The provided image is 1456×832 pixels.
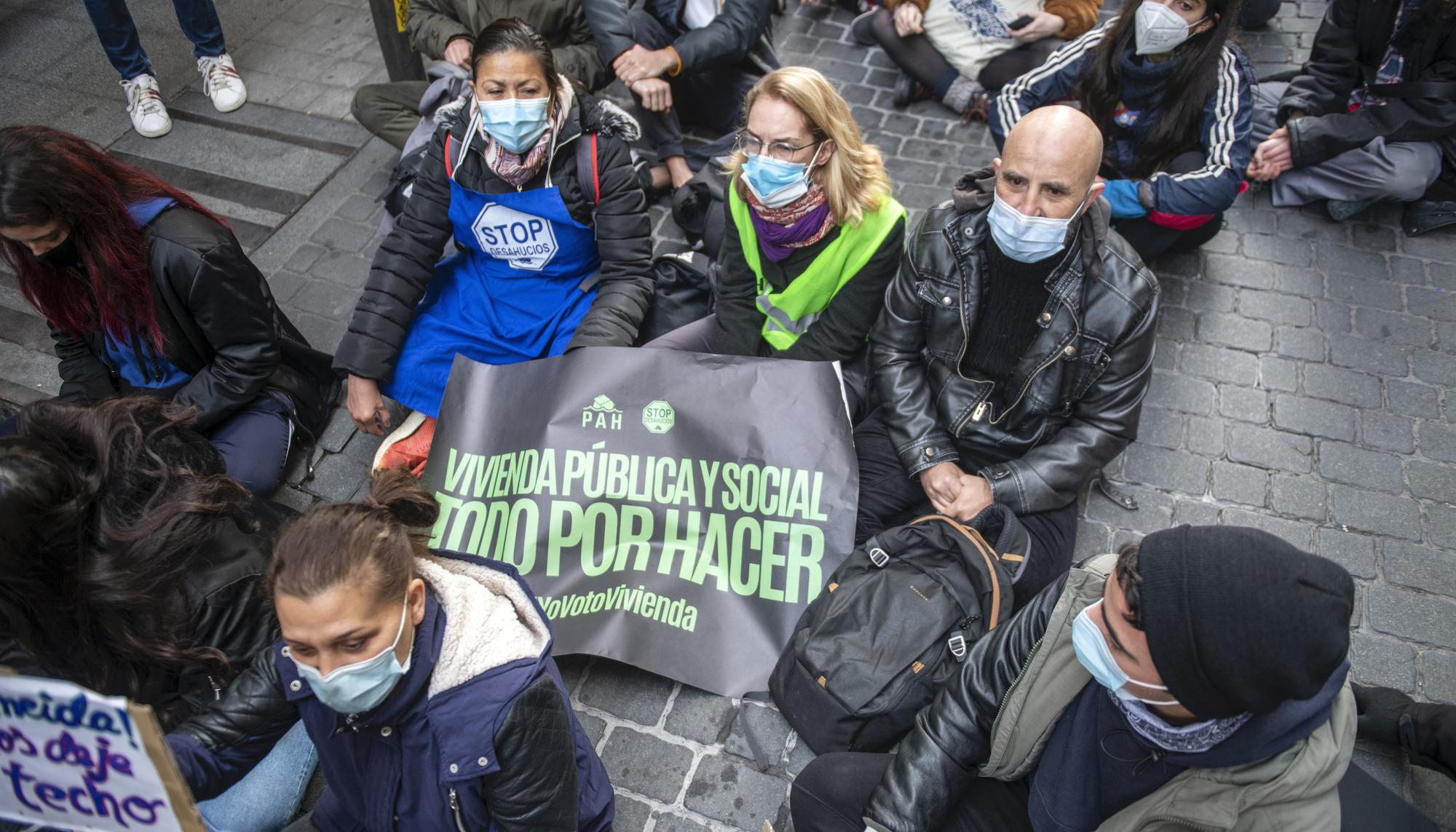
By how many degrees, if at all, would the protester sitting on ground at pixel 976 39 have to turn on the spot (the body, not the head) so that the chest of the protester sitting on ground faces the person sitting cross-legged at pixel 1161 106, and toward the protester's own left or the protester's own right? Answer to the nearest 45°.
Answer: approximately 45° to the protester's own left

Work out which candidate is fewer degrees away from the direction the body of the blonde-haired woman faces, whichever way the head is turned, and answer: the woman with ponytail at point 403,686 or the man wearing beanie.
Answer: the woman with ponytail

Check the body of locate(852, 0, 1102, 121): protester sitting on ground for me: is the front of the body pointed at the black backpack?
yes

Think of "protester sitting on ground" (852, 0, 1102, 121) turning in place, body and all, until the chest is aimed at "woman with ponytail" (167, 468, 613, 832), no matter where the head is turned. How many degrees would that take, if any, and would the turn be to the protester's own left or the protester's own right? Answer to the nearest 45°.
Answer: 0° — they already face them

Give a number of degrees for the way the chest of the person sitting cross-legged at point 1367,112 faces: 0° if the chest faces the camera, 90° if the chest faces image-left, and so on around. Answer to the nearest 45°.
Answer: approximately 45°

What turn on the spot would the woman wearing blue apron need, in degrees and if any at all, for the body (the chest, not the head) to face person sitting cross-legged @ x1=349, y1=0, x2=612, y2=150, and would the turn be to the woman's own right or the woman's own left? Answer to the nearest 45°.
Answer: approximately 180°

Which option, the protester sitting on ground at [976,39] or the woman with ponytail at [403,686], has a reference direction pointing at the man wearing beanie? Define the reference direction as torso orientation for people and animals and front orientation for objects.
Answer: the protester sitting on ground

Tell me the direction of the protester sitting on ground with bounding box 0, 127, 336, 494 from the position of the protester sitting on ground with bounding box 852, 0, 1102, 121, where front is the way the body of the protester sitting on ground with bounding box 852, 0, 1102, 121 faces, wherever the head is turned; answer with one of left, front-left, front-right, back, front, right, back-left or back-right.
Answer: front-right

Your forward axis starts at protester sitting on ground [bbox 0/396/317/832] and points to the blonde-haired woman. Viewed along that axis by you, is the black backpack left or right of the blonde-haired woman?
right

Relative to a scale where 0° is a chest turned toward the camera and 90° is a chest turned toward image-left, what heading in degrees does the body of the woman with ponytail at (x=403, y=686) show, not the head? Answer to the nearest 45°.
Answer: approximately 45°

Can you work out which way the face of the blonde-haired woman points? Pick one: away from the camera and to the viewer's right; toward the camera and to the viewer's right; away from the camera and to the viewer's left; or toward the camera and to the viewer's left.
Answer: toward the camera and to the viewer's left

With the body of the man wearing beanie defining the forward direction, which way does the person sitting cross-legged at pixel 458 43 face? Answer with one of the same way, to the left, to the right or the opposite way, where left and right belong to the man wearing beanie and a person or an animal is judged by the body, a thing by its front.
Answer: to the left

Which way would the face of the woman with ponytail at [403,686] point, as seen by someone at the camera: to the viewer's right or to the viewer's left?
to the viewer's left
